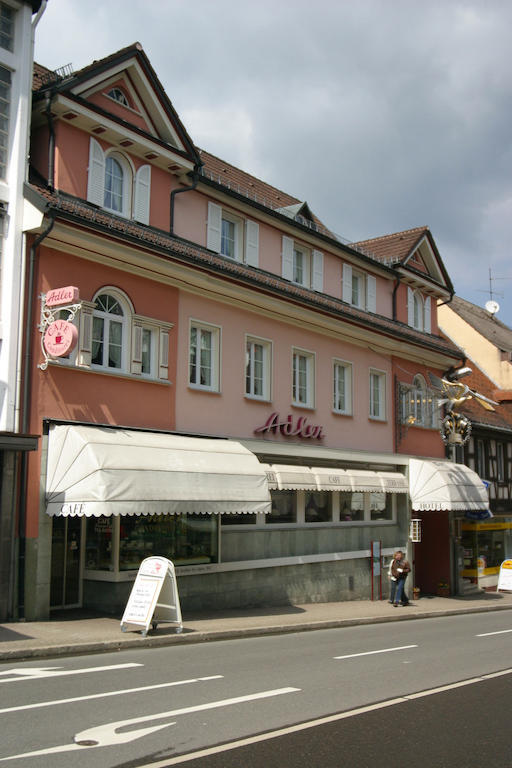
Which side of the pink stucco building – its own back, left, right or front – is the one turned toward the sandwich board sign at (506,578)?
left

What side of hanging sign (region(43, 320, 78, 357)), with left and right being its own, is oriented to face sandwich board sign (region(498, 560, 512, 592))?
back

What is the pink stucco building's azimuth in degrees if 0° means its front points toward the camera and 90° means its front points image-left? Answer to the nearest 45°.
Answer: approximately 315°

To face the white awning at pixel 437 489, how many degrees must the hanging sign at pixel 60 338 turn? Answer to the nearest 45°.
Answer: approximately 180°

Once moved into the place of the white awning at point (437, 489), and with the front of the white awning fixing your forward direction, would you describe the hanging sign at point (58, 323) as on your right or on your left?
on your right

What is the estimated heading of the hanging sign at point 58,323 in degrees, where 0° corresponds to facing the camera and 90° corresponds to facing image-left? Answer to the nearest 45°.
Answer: approximately 45°

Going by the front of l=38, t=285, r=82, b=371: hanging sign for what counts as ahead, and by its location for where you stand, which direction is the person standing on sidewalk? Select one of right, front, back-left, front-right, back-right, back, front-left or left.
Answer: back

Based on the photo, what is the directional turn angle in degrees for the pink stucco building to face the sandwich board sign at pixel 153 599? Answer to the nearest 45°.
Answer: approximately 45° to its right
